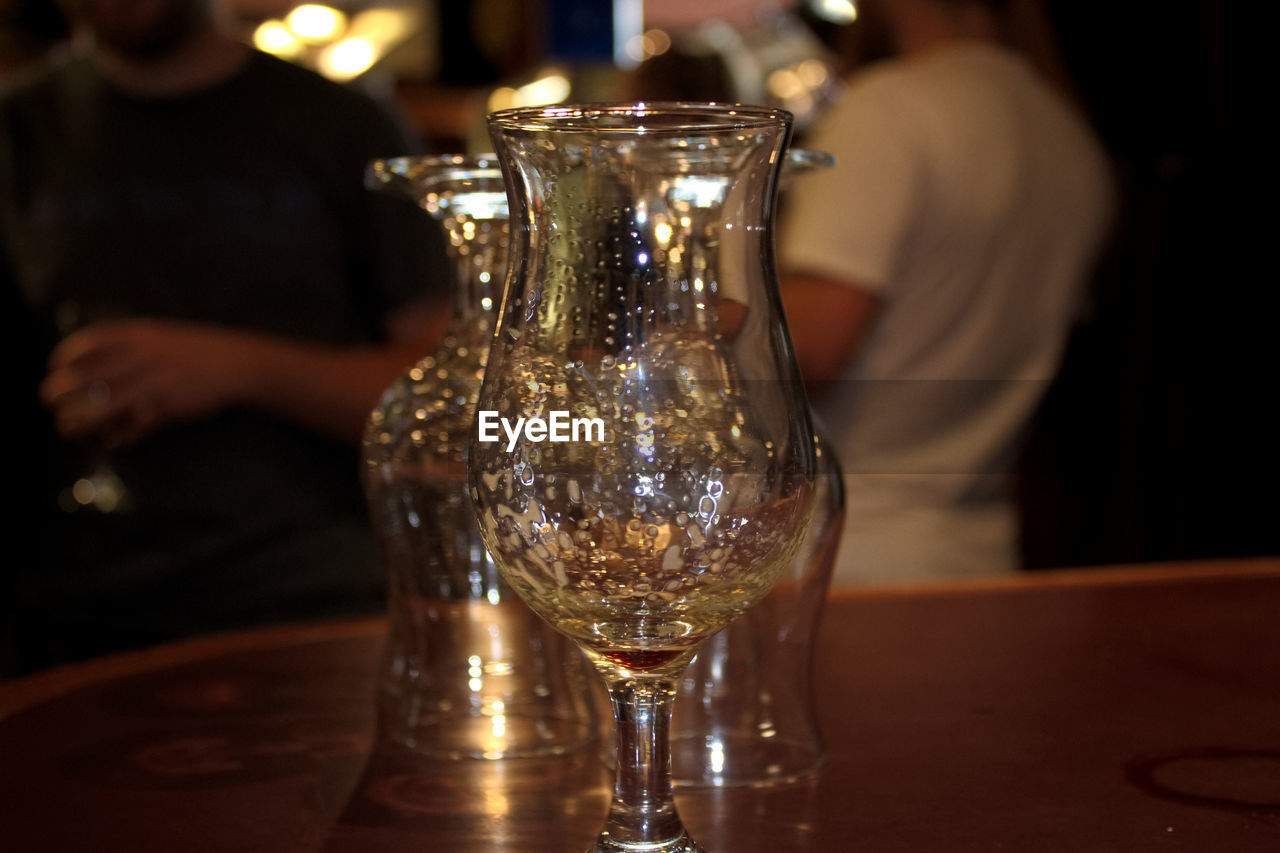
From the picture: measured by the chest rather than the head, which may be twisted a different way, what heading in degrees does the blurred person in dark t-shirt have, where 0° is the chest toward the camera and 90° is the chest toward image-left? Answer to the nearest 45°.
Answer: approximately 0°

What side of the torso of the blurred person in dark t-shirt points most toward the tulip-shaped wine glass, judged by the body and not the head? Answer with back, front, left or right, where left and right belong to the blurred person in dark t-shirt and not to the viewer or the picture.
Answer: front

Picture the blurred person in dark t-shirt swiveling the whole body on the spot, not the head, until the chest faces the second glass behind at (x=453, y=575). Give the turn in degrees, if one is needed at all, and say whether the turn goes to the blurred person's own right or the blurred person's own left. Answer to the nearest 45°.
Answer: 0° — they already face it

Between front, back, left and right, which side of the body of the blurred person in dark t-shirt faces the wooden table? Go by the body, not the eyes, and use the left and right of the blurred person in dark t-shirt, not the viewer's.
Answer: front
